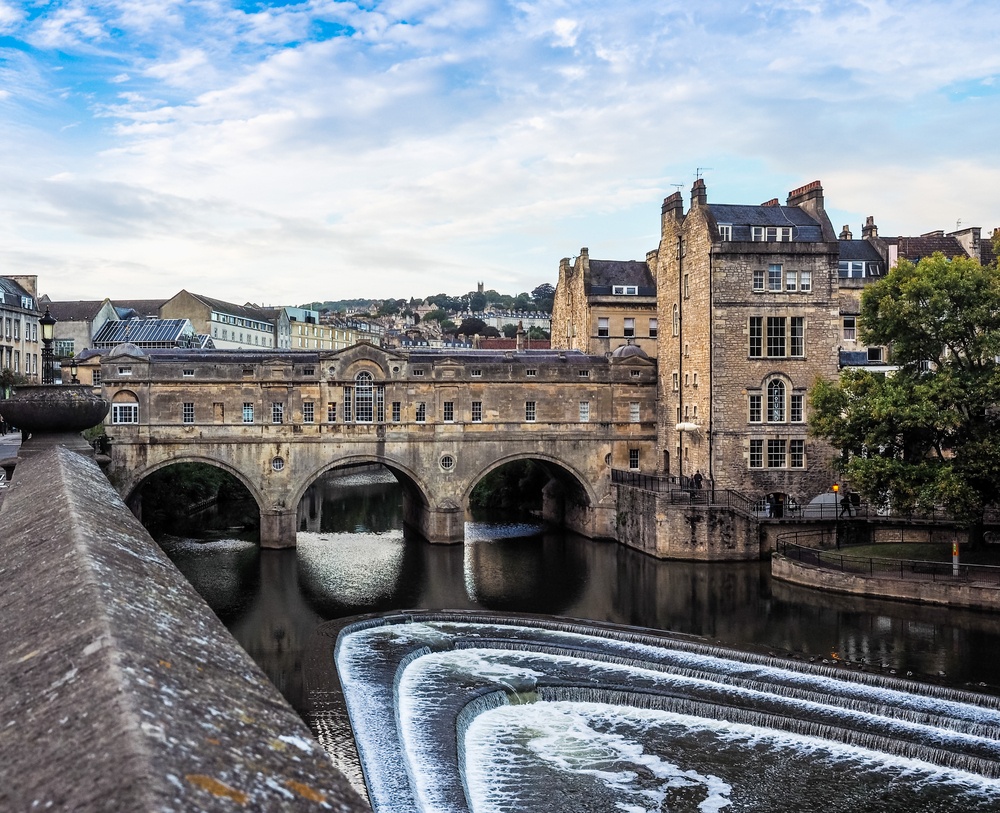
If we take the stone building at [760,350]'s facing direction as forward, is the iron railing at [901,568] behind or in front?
in front

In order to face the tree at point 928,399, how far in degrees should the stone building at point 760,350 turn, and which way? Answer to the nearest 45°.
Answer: approximately 45° to its left

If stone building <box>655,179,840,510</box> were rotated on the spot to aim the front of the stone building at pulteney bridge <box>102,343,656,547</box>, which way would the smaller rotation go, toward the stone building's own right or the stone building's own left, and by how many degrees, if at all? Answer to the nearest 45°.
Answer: approximately 90° to the stone building's own right

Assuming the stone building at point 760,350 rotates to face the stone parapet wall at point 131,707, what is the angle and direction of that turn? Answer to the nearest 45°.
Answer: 0° — it already faces it

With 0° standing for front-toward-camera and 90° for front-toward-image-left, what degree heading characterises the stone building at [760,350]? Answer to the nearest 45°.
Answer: approximately 0°

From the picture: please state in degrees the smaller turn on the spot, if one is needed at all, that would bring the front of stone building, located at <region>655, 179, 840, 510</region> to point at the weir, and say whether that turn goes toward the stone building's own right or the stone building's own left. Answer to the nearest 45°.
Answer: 0° — it already faces it
